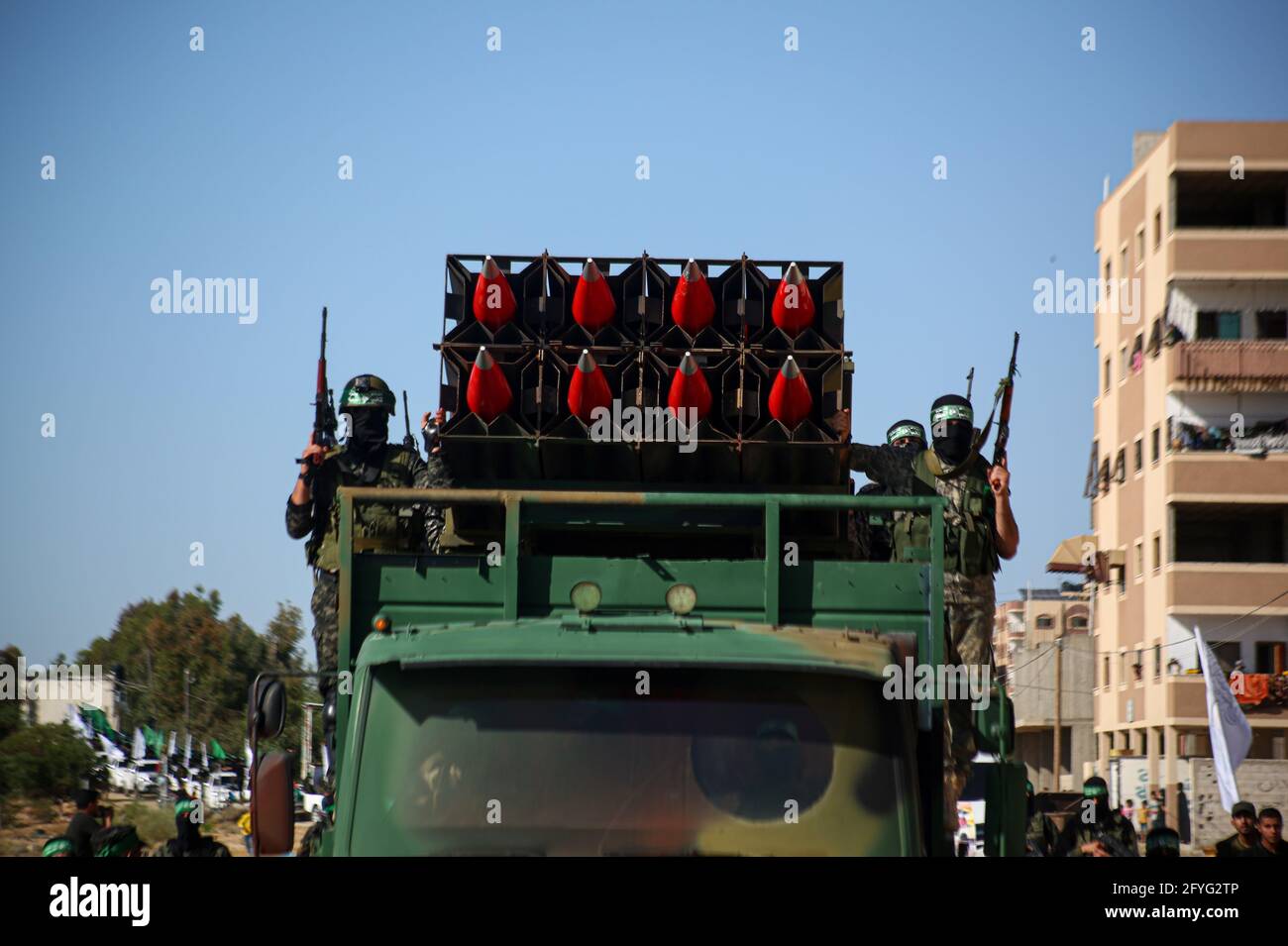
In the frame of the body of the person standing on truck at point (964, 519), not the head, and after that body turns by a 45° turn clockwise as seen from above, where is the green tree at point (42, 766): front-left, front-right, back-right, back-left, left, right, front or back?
right

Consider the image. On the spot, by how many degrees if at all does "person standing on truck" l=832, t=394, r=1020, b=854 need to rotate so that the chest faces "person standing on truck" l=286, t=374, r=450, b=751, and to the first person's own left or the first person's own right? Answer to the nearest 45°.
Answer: approximately 90° to the first person's own right

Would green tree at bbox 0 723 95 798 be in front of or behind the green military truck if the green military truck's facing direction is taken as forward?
behind

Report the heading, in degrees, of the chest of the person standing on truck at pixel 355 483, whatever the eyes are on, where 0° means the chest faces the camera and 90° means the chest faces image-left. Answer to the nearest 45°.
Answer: approximately 0°

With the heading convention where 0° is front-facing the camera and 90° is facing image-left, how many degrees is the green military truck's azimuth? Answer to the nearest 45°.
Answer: approximately 0°
